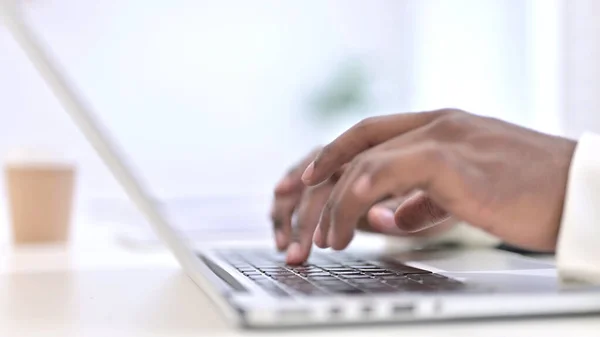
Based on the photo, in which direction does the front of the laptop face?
to the viewer's right
